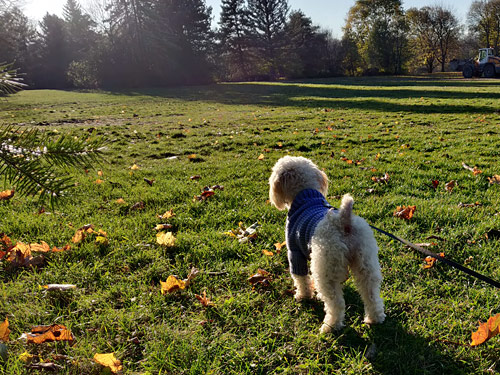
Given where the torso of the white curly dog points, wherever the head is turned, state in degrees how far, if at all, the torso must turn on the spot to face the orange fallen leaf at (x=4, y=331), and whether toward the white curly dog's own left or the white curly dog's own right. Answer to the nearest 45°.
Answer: approximately 45° to the white curly dog's own left

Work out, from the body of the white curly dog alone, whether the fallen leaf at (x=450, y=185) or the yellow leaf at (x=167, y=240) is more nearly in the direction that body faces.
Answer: the yellow leaf

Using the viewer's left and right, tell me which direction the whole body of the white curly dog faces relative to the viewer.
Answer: facing away from the viewer and to the left of the viewer

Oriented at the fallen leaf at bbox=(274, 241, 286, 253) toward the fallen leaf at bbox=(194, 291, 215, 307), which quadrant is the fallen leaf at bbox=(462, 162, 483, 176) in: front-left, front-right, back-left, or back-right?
back-left

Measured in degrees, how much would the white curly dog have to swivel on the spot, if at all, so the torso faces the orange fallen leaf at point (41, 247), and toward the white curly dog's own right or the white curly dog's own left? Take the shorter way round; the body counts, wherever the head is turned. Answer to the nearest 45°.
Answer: approximately 45° to the white curly dog's own left

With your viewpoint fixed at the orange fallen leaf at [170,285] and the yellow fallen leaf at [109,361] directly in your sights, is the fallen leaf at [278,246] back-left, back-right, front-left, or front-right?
back-left

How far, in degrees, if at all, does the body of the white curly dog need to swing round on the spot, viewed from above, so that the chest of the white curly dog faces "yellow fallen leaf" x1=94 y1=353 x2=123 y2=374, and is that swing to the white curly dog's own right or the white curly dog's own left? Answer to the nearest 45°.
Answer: approximately 90° to the white curly dog's own left

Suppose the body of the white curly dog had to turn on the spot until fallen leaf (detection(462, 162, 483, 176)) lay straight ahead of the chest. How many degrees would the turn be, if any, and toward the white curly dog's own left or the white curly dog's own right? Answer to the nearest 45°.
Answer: approximately 90° to the white curly dog's own right

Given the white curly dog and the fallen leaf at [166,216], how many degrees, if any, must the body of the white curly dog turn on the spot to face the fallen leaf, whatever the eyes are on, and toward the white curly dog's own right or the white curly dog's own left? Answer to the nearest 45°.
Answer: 0° — it already faces it

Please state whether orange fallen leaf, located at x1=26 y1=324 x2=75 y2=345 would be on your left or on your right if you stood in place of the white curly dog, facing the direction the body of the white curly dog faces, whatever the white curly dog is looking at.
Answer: on your left
